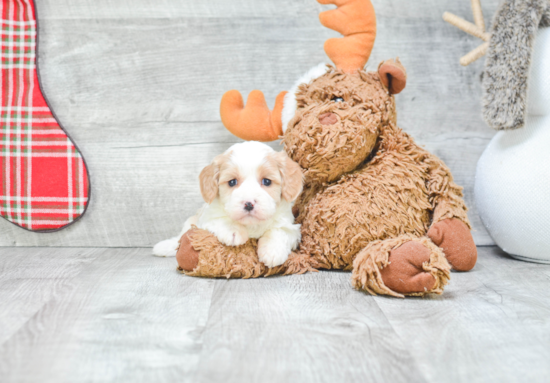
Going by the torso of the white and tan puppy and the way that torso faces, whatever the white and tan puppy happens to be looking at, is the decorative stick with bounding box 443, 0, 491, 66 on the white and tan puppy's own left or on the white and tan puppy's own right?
on the white and tan puppy's own left

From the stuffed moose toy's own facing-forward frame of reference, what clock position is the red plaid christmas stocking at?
The red plaid christmas stocking is roughly at 2 o'clock from the stuffed moose toy.

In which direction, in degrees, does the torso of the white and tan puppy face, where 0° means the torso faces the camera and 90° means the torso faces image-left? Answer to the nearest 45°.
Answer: approximately 0°

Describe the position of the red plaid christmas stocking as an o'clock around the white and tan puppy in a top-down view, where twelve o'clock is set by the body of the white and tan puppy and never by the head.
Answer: The red plaid christmas stocking is roughly at 4 o'clock from the white and tan puppy.
